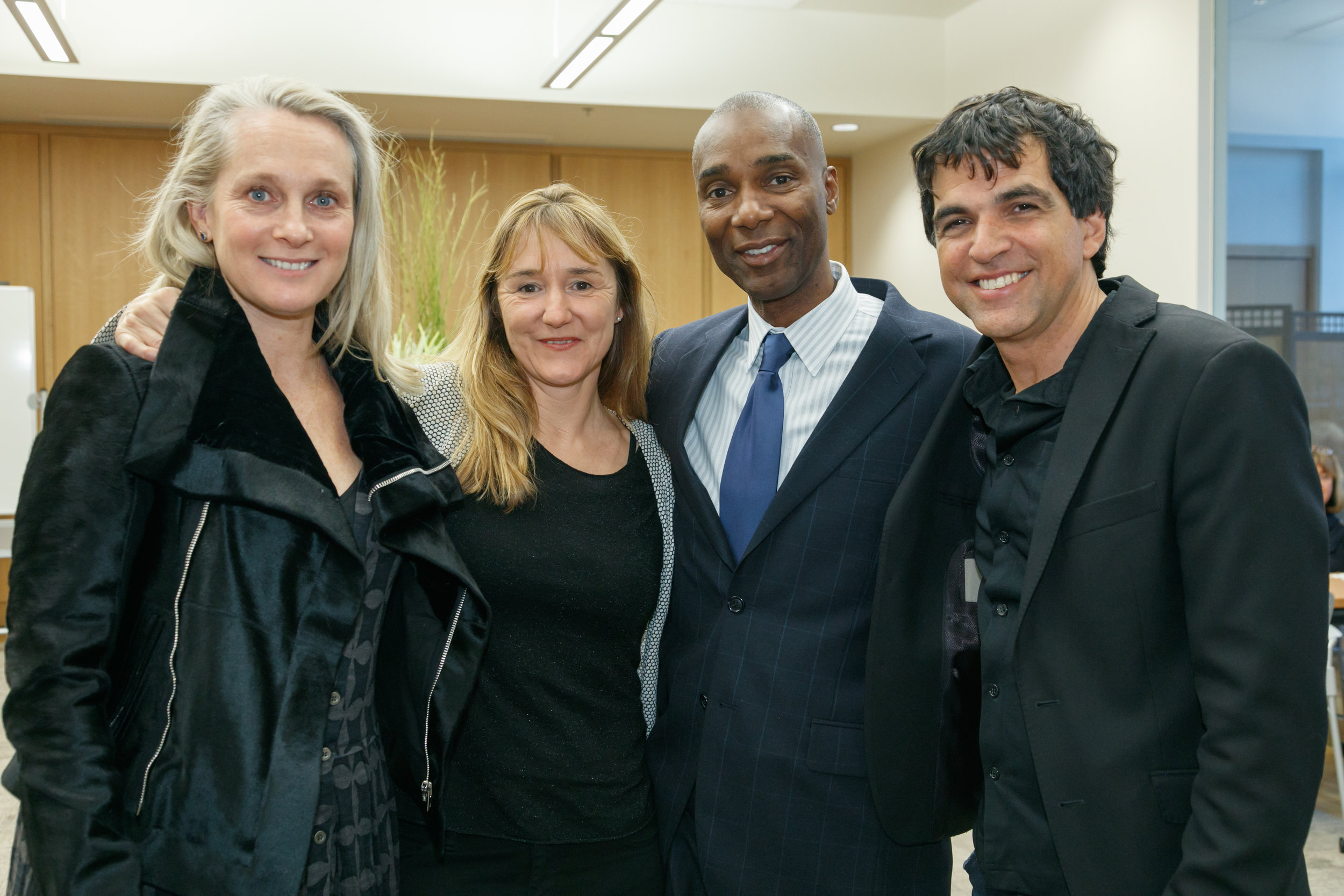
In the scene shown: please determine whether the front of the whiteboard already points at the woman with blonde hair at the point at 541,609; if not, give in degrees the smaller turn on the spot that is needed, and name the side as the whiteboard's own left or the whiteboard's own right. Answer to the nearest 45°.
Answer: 0° — it already faces them

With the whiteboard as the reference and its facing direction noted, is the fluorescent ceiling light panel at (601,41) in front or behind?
in front

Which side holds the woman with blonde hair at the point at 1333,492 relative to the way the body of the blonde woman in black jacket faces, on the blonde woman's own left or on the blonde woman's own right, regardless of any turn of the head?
on the blonde woman's own left

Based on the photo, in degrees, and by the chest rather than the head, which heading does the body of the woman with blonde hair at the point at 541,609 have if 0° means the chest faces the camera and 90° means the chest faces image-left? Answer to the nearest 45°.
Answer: approximately 0°

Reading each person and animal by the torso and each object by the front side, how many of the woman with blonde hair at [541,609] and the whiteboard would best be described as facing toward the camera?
2

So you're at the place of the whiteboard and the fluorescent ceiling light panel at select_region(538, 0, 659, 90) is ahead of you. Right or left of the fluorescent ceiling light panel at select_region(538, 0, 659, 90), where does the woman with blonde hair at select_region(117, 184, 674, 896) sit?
right

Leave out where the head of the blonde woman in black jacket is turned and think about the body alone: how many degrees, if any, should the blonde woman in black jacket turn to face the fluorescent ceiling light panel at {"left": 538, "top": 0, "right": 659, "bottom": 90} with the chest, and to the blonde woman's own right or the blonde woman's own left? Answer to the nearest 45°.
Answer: approximately 90° to the blonde woman's own left

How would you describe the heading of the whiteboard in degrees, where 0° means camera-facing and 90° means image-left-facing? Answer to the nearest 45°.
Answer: approximately 0°
